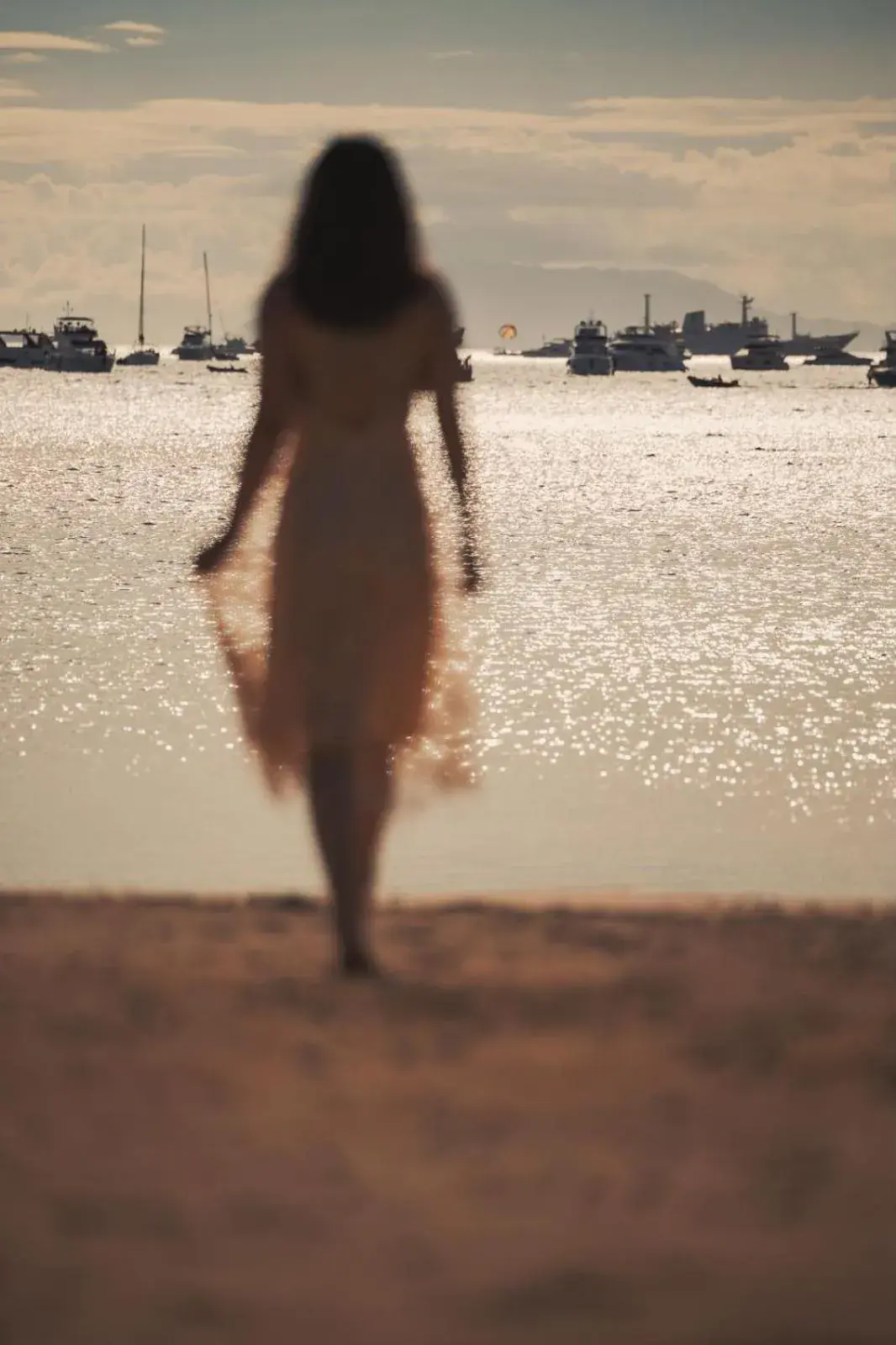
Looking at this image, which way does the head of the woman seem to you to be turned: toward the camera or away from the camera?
away from the camera

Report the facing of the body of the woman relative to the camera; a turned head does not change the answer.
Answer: away from the camera
